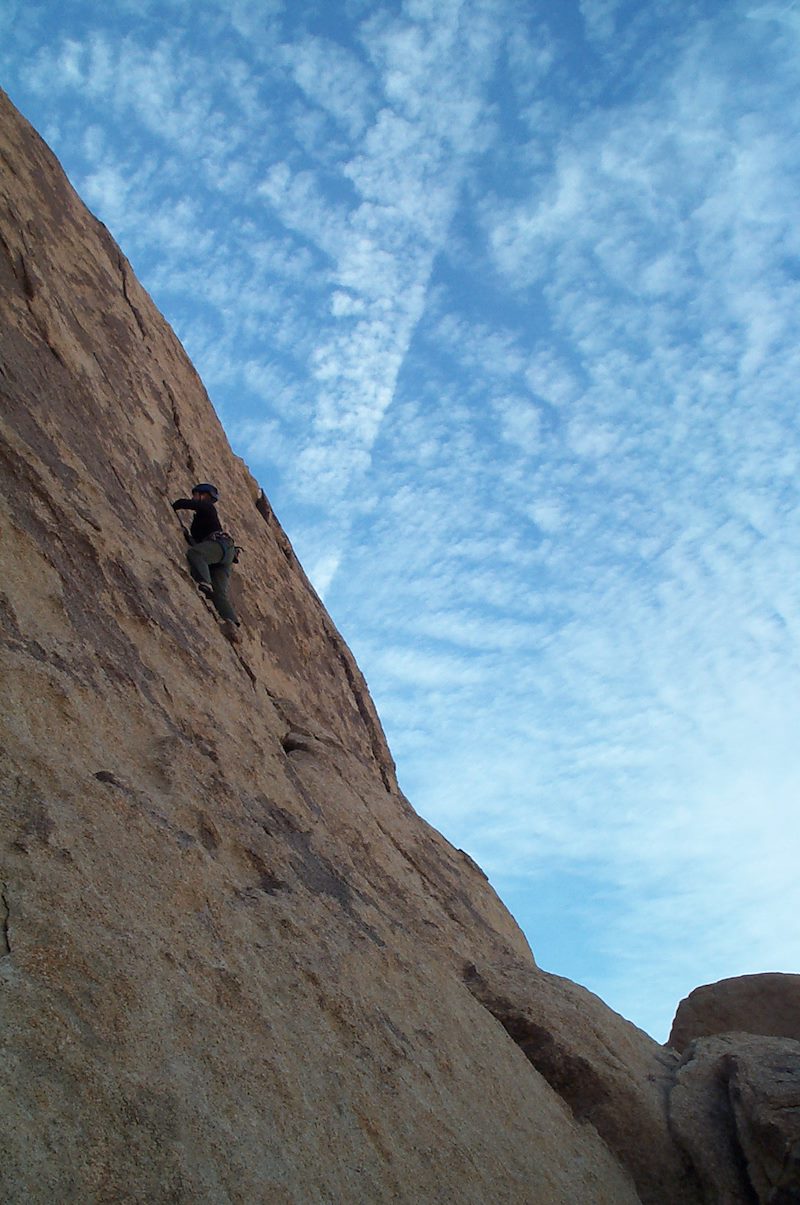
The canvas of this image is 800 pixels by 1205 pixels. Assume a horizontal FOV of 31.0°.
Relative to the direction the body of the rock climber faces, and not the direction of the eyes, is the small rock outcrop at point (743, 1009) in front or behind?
behind

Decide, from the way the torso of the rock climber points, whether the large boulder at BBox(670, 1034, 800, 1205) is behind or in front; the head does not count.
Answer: behind

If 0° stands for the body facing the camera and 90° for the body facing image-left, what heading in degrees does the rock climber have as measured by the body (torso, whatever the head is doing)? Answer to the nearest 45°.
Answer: approximately 90°
